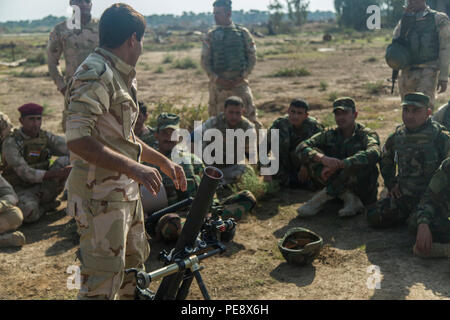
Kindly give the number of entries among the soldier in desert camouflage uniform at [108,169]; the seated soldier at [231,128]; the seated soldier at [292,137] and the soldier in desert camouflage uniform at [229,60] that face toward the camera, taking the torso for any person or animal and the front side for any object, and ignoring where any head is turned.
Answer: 3

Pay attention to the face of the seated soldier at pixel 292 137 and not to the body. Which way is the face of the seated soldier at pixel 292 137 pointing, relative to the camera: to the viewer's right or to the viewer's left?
to the viewer's left

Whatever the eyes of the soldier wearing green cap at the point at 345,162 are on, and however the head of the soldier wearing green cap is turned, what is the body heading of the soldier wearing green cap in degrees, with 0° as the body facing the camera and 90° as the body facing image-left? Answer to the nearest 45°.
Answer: approximately 45°

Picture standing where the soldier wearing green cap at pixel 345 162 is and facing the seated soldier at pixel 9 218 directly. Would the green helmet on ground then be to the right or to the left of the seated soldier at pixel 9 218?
left

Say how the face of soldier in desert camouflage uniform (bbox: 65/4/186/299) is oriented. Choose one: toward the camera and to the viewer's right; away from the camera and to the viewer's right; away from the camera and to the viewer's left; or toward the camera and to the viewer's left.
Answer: away from the camera and to the viewer's right

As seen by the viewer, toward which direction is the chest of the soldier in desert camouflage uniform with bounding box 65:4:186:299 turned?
to the viewer's right

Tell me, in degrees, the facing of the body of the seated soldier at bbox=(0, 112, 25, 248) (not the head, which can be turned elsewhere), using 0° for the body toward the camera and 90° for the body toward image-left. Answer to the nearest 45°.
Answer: approximately 270°

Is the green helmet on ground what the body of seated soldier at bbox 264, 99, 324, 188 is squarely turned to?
yes
